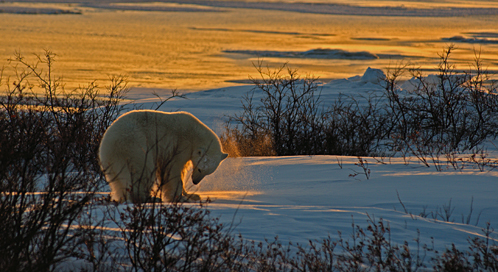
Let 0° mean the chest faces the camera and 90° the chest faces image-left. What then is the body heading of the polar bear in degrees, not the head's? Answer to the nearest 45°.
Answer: approximately 270°
